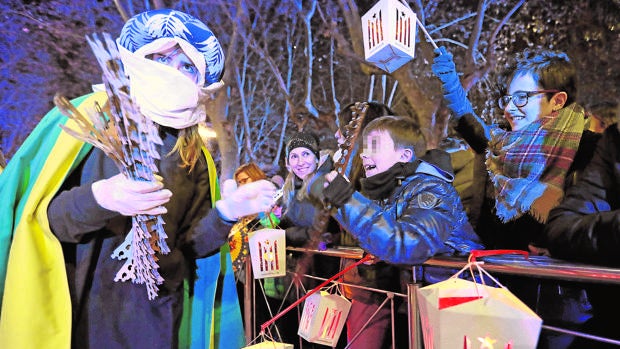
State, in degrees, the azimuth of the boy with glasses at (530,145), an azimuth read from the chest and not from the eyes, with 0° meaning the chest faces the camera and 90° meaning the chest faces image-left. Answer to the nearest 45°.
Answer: approximately 45°

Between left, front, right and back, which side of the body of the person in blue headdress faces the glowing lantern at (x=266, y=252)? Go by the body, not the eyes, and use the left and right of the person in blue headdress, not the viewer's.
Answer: left

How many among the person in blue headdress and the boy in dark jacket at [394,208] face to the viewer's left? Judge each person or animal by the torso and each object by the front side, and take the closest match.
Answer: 1

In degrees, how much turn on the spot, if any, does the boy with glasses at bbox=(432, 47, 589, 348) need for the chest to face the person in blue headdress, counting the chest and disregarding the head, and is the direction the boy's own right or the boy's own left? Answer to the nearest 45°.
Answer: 0° — they already face them

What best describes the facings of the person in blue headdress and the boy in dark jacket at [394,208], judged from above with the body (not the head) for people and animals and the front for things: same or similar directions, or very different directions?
very different directions

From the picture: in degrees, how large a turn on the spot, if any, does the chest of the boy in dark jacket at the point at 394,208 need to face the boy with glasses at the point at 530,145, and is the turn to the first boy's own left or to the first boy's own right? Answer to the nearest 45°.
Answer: approximately 135° to the first boy's own right

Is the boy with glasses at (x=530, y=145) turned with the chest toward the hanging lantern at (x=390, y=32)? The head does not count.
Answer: yes

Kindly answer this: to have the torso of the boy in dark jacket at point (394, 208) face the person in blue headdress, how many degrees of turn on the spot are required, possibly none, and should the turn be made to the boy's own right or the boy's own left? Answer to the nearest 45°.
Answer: approximately 45° to the boy's own left

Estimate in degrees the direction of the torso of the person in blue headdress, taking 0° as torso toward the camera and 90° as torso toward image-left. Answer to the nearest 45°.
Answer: approximately 315°

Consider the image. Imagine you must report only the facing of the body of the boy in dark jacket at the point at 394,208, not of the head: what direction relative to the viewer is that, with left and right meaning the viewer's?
facing to the left of the viewer

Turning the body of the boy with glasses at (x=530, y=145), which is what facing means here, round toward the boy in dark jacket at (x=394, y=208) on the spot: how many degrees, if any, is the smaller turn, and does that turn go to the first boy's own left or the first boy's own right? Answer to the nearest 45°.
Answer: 0° — they already face them

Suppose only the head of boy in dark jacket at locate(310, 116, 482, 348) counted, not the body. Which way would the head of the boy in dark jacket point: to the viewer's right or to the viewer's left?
to the viewer's left
